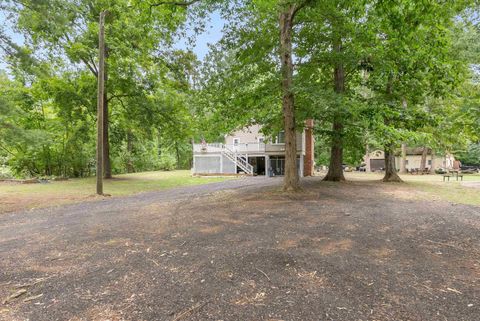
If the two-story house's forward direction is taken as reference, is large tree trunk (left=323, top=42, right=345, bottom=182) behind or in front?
in front

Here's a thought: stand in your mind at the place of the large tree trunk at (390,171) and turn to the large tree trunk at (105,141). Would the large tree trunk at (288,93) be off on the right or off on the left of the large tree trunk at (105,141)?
left

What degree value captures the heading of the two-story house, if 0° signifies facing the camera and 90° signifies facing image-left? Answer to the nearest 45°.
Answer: approximately 0°

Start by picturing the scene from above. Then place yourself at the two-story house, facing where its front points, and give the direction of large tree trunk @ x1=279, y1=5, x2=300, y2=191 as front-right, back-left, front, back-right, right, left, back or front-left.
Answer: front

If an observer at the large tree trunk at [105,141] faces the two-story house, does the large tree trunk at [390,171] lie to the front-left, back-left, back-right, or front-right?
front-right

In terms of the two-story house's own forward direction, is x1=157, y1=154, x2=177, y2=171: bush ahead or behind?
behind

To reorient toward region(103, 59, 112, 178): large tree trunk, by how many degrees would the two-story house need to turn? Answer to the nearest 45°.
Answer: approximately 45° to its right

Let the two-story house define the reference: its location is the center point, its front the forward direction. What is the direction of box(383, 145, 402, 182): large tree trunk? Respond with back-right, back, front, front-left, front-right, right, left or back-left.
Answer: front-left

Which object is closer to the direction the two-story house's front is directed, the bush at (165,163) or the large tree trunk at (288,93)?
the large tree trunk

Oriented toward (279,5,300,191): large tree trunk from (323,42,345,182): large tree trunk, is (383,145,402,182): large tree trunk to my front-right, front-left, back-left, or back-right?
back-left
